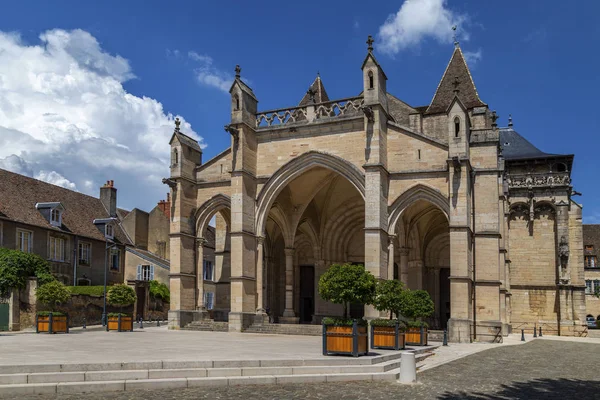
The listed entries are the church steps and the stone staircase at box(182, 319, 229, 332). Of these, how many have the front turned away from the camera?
0

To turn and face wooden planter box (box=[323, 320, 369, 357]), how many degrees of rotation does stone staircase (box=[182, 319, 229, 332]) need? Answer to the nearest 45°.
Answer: approximately 45° to its left

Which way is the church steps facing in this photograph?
toward the camera

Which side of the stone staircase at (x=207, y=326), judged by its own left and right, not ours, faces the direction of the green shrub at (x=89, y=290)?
right

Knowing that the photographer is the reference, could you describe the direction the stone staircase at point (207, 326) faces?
facing the viewer and to the left of the viewer

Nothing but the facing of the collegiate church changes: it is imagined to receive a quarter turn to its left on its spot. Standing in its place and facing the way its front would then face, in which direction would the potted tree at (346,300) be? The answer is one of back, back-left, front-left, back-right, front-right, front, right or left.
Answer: front-right

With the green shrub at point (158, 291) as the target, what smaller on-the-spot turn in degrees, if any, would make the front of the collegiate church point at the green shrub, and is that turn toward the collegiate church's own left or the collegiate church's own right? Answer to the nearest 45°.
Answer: approximately 90° to the collegiate church's own right

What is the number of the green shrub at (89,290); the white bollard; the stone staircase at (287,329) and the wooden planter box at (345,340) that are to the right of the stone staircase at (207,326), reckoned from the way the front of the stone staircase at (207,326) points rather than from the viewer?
1
